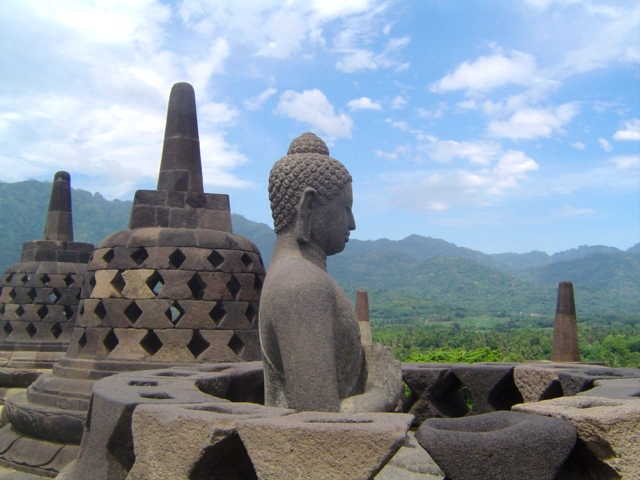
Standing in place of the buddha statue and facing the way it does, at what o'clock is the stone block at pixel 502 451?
The stone block is roughly at 2 o'clock from the buddha statue.

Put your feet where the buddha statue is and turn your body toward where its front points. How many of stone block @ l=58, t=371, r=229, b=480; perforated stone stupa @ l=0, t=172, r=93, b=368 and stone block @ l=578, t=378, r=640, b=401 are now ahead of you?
1

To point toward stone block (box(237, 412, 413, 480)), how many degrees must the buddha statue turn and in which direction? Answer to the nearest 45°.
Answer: approximately 90° to its right

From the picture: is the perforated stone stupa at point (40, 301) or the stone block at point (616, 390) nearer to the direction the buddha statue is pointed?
the stone block

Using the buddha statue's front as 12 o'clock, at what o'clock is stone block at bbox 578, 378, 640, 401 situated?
The stone block is roughly at 12 o'clock from the buddha statue.

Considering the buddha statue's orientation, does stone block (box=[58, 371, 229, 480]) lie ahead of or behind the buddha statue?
behind

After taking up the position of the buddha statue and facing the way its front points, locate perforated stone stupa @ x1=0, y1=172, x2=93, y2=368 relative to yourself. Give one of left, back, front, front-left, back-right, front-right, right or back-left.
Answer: back-left

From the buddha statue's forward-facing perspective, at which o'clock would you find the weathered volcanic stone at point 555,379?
The weathered volcanic stone is roughly at 11 o'clock from the buddha statue.

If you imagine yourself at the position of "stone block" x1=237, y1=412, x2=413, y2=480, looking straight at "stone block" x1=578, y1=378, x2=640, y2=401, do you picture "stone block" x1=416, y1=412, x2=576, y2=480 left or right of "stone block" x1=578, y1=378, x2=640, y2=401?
right

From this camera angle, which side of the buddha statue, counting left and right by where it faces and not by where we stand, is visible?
right

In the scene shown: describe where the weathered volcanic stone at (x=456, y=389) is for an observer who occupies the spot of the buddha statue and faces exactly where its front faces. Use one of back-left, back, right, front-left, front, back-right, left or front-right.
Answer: front-left
